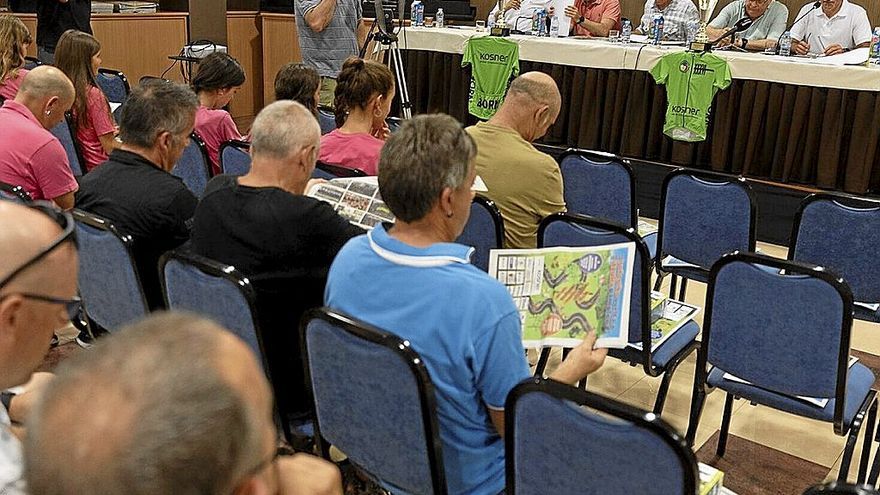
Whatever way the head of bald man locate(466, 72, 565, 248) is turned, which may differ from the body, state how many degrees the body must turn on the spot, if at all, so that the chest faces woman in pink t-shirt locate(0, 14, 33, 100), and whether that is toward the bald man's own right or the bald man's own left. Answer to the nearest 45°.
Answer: approximately 90° to the bald man's own left

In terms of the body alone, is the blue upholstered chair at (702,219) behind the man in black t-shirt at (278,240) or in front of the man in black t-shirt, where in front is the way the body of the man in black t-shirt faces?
in front

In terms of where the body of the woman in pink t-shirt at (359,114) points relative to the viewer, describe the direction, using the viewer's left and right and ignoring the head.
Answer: facing away from the viewer and to the right of the viewer

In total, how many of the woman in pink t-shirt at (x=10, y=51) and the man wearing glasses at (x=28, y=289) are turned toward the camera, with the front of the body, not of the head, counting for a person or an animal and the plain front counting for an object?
0

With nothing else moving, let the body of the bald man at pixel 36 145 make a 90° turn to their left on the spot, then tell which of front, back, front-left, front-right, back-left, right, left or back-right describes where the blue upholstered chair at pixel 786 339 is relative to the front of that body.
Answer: back

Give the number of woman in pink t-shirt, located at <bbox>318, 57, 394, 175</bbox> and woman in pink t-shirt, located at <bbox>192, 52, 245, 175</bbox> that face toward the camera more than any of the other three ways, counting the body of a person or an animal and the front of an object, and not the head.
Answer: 0

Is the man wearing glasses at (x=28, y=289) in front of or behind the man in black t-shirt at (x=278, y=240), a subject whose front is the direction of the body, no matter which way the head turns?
behind

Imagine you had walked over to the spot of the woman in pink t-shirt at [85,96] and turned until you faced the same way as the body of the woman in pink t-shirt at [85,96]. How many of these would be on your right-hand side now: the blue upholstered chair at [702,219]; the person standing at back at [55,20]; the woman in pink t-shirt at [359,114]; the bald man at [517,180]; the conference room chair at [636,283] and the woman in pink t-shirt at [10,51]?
4

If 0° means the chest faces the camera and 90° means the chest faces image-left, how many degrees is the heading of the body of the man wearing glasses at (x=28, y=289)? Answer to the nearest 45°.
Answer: approximately 225°

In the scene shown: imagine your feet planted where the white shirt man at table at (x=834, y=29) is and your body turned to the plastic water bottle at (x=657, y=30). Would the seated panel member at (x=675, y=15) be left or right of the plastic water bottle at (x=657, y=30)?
right

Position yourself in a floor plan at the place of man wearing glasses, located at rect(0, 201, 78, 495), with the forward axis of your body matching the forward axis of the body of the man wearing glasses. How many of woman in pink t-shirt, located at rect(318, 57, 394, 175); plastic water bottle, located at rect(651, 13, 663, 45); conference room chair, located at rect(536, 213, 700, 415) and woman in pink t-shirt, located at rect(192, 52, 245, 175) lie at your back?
0

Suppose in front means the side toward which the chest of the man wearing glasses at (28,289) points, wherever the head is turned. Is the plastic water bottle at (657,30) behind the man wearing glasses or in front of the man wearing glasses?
in front

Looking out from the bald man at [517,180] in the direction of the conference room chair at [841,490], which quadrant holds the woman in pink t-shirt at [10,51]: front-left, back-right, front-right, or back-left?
back-right

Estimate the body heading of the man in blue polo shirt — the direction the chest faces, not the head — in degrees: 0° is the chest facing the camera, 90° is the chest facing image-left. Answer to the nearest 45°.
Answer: approximately 225°

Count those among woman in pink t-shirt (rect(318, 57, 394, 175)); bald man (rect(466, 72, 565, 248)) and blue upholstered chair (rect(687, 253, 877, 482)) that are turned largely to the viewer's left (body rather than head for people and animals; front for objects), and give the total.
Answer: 0

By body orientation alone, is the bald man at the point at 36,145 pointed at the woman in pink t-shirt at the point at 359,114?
no
